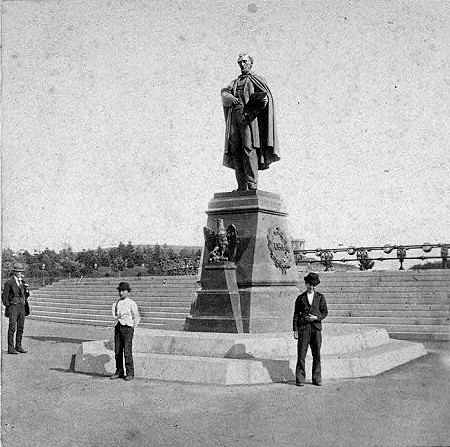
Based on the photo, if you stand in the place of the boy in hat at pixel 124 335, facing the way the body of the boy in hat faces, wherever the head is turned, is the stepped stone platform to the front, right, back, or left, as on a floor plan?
back

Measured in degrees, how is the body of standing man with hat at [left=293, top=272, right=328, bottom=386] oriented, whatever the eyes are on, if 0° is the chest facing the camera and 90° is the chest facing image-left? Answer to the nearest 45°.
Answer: approximately 0°

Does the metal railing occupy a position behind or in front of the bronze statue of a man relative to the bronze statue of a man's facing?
behind

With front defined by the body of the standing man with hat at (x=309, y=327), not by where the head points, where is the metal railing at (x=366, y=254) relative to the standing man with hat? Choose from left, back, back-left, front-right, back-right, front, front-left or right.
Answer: back
